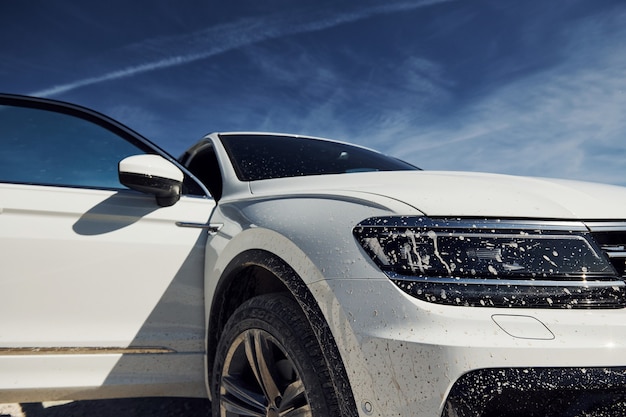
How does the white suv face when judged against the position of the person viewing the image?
facing the viewer and to the right of the viewer
